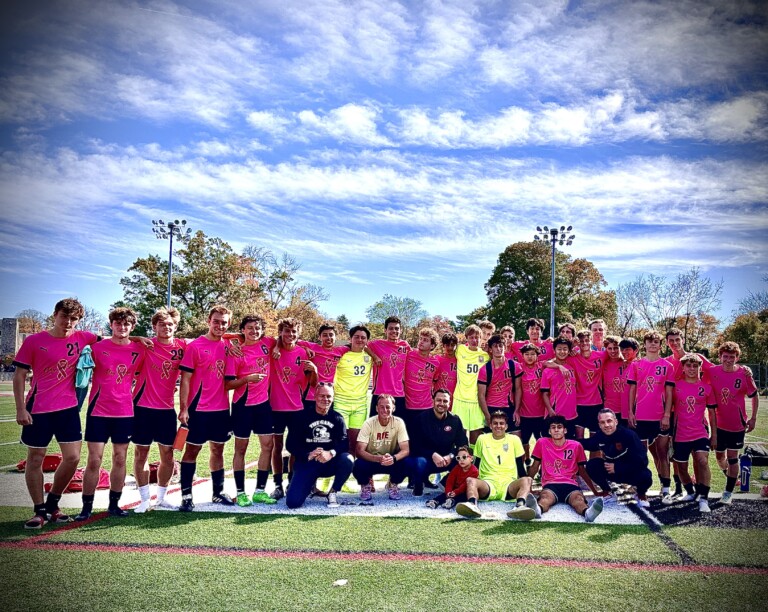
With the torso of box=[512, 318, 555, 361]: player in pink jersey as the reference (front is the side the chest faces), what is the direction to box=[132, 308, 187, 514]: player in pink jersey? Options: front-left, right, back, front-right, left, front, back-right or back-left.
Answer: front-right

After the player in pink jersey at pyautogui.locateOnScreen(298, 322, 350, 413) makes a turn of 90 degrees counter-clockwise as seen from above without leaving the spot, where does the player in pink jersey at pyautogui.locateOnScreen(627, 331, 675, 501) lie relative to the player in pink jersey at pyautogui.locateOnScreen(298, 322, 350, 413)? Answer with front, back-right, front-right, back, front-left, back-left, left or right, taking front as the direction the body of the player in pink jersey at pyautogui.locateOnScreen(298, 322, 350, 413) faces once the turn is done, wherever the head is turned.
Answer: front

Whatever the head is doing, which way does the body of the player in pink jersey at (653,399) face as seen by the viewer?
toward the camera

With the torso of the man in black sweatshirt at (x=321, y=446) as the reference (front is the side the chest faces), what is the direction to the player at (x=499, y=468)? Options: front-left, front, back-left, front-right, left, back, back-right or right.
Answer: left

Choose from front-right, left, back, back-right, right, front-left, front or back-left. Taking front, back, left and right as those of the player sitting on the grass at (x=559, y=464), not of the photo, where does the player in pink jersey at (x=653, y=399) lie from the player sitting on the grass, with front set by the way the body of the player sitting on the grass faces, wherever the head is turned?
back-left

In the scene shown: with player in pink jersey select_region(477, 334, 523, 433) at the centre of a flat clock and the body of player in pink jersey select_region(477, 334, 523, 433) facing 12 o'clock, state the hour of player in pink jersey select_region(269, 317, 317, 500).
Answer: player in pink jersey select_region(269, 317, 317, 500) is roughly at 2 o'clock from player in pink jersey select_region(477, 334, 523, 433).

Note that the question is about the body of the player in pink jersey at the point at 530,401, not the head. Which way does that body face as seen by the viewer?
toward the camera

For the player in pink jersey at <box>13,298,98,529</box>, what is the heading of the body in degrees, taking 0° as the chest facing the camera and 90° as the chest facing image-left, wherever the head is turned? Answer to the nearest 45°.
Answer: approximately 315°
